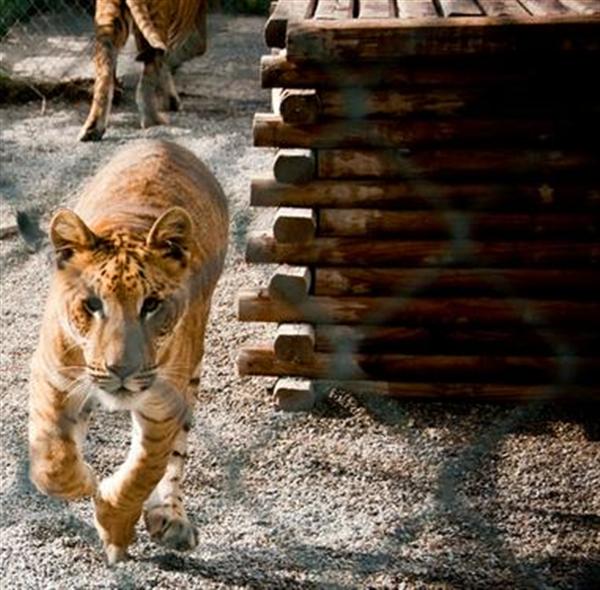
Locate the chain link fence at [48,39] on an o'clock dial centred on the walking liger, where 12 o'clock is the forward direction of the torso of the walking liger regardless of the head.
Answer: The chain link fence is roughly at 6 o'clock from the walking liger.

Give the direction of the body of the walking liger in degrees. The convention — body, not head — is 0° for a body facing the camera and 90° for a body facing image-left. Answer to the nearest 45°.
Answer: approximately 0°

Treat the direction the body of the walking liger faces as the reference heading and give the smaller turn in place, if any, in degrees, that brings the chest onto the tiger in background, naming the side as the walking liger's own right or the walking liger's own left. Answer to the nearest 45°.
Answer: approximately 180°

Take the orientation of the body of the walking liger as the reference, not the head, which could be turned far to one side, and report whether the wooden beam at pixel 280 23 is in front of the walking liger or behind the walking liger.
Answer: behind

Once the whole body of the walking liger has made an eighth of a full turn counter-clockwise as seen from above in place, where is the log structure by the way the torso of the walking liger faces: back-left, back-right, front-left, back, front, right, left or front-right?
left
